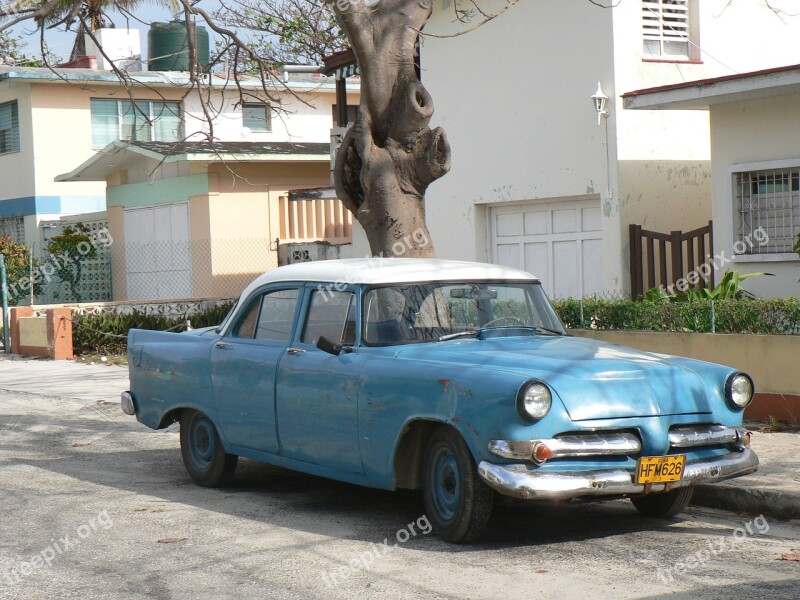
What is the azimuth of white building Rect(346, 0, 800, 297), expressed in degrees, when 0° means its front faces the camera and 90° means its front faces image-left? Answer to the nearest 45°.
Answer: approximately 0°

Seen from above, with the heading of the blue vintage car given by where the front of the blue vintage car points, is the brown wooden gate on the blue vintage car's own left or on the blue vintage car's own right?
on the blue vintage car's own left

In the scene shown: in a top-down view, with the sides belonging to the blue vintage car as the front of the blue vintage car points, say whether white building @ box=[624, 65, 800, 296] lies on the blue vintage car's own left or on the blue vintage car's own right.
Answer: on the blue vintage car's own left

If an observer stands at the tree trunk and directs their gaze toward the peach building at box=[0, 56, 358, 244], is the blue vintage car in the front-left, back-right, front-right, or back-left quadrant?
back-left

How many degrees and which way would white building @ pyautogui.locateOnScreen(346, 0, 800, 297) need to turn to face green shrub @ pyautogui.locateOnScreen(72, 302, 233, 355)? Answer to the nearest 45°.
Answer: approximately 90° to its right

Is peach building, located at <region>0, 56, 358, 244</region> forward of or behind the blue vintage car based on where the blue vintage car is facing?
behind

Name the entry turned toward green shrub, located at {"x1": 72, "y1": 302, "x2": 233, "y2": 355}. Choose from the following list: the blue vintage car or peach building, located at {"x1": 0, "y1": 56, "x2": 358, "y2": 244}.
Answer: the peach building

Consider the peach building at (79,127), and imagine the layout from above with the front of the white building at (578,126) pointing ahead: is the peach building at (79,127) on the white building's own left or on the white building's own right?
on the white building's own right

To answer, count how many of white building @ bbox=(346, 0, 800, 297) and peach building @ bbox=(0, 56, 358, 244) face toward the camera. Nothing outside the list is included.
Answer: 2

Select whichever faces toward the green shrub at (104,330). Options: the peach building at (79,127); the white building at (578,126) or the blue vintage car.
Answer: the peach building at (79,127)
